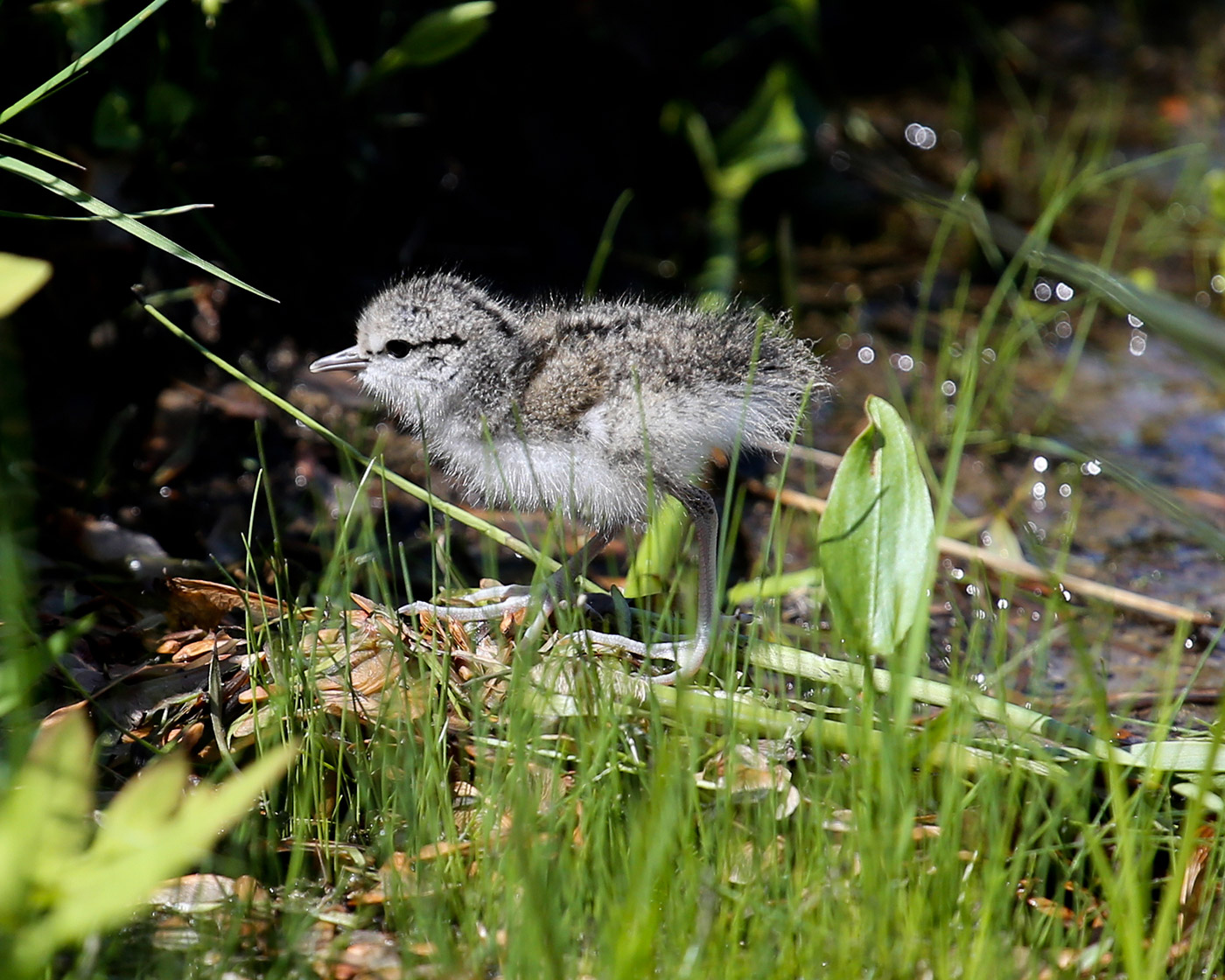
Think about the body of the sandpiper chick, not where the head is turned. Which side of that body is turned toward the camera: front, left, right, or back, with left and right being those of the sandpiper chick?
left

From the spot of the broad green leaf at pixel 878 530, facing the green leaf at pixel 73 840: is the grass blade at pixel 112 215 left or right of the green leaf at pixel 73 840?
right

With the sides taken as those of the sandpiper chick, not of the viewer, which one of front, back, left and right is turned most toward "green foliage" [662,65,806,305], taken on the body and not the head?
right

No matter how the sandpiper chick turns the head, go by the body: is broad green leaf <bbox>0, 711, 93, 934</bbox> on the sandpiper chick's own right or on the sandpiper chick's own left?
on the sandpiper chick's own left

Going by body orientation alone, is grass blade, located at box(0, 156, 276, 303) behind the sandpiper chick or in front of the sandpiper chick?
in front

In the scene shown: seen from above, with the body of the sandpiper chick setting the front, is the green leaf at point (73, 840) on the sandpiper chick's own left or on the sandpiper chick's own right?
on the sandpiper chick's own left
